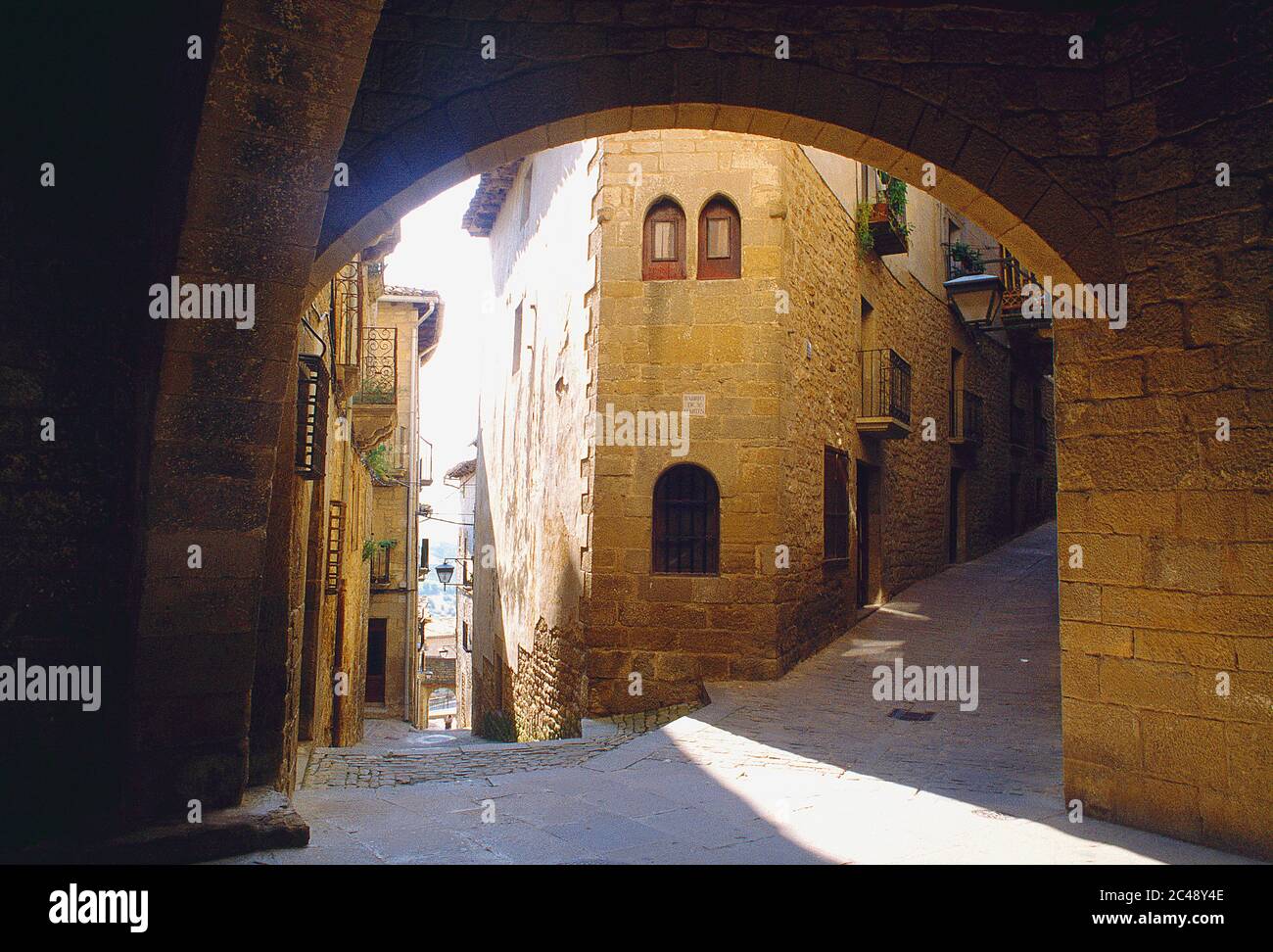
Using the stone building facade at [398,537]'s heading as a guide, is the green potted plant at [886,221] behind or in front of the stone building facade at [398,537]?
in front

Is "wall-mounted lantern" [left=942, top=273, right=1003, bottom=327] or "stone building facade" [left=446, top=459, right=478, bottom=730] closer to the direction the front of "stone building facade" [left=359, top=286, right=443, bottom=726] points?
the wall-mounted lantern

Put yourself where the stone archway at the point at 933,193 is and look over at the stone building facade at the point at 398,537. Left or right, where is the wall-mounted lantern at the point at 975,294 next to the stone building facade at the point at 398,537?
right

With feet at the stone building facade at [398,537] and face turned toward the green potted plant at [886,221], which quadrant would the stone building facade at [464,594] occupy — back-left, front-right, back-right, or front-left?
back-left

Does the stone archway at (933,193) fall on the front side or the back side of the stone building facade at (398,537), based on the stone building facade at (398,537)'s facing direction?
on the front side

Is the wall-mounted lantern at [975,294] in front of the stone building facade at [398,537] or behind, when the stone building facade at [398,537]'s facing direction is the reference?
in front
